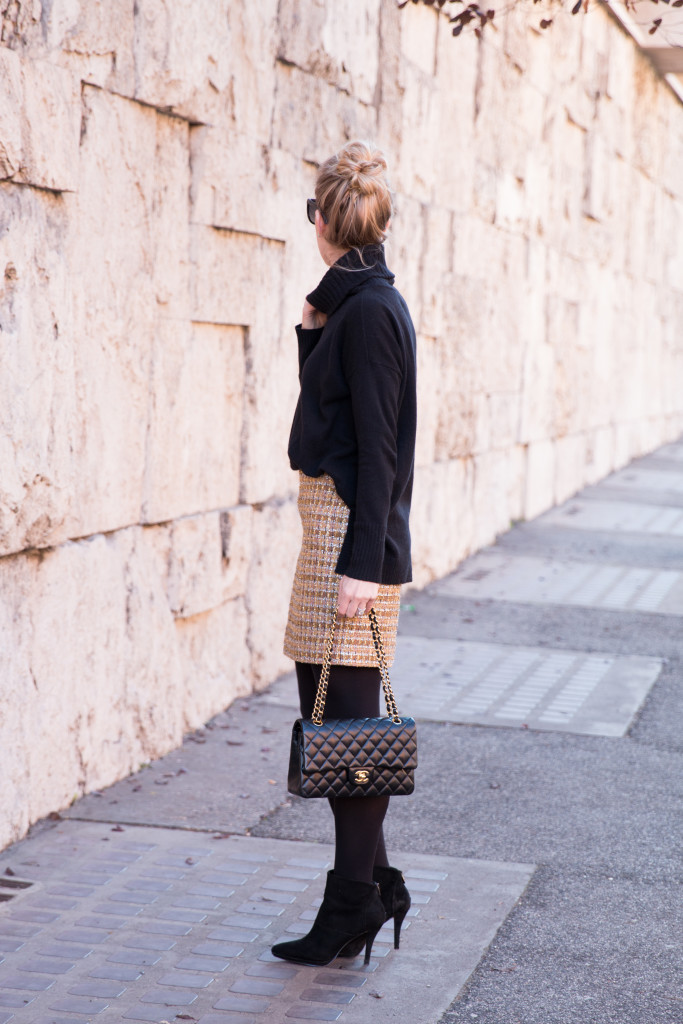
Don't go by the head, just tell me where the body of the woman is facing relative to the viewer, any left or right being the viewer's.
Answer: facing to the left of the viewer

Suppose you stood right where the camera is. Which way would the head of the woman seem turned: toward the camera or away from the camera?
away from the camera
